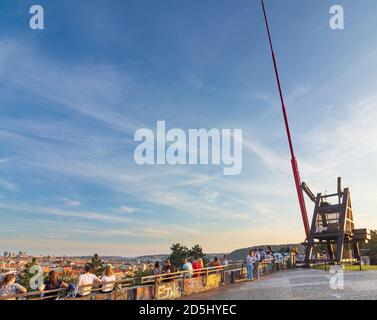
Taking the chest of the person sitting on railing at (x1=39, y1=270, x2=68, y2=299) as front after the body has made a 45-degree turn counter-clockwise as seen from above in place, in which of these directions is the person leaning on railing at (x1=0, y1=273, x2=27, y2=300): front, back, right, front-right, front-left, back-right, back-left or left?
left

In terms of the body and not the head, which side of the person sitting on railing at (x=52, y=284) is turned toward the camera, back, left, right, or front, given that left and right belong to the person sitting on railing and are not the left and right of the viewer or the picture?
back

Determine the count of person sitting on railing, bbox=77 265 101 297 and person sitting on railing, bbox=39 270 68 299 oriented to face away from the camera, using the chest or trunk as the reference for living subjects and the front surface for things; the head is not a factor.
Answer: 2

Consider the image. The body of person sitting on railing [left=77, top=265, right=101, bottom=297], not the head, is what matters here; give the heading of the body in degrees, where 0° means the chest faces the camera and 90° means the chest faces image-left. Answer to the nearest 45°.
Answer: approximately 180°
